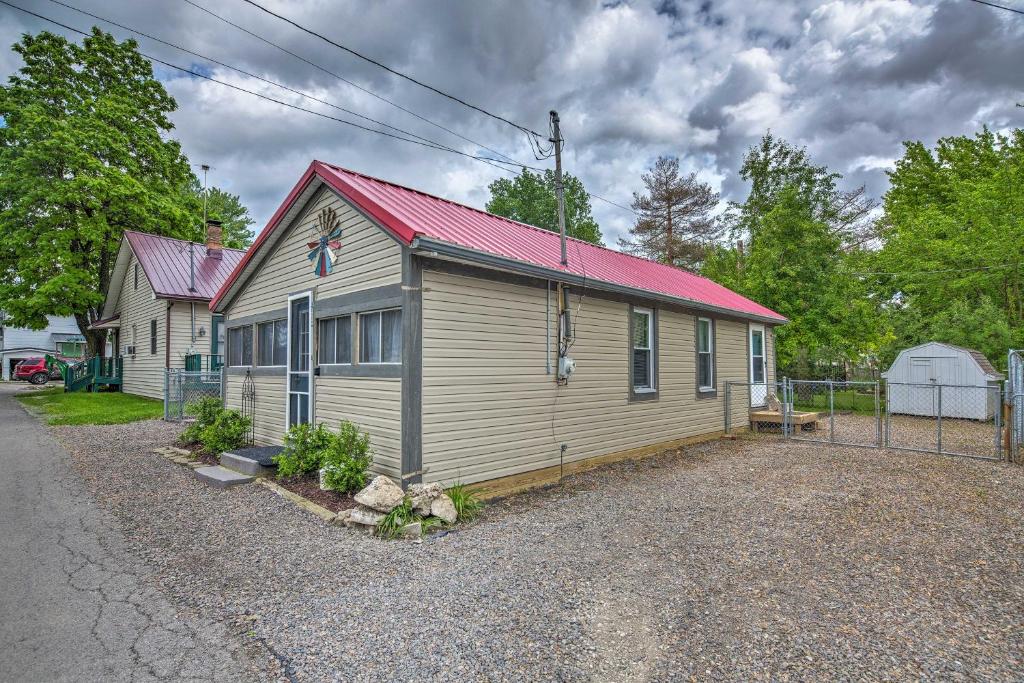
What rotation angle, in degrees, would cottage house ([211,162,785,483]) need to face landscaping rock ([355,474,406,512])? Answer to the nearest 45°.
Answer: approximately 45° to its left

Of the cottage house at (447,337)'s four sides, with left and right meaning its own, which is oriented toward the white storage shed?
back

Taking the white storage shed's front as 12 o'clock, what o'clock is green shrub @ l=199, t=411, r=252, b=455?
The green shrub is roughly at 1 o'clock from the white storage shed.

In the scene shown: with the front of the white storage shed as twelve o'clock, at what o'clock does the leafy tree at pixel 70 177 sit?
The leafy tree is roughly at 2 o'clock from the white storage shed.

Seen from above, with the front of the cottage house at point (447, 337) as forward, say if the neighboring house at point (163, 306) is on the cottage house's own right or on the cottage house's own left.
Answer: on the cottage house's own right

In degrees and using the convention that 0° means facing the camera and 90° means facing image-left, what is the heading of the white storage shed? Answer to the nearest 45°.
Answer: approximately 0°

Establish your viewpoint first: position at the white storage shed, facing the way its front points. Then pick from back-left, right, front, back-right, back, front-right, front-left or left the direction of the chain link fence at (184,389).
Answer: front-right

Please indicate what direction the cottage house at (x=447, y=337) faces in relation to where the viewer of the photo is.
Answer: facing the viewer and to the left of the viewer

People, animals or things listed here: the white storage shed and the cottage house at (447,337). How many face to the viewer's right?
0

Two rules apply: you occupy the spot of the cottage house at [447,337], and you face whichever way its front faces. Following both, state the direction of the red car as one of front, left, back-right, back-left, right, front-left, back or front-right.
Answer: right

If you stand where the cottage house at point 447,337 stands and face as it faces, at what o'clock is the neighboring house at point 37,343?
The neighboring house is roughly at 3 o'clock from the cottage house.

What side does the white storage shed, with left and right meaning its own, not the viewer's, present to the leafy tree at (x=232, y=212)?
right
